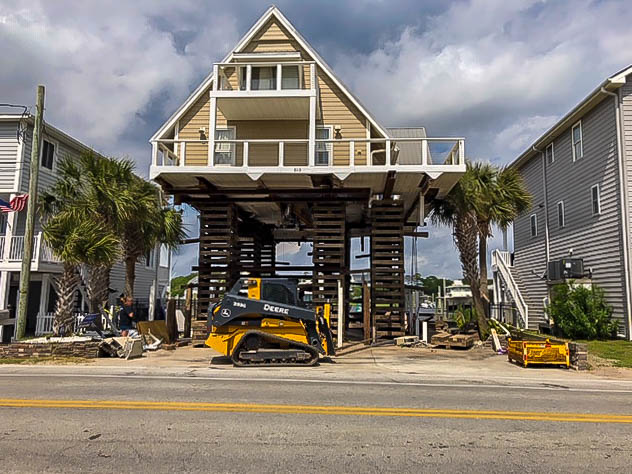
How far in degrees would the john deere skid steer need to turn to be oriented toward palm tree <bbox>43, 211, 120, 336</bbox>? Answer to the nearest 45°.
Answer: approximately 135° to its left

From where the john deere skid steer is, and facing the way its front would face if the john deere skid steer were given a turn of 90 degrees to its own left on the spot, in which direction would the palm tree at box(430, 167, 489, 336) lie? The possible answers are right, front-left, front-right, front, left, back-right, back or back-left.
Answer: front-right

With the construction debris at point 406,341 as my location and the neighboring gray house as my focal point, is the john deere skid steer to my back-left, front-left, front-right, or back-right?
back-right

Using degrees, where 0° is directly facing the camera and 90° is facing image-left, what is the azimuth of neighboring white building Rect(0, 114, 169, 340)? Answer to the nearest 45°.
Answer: approximately 45°

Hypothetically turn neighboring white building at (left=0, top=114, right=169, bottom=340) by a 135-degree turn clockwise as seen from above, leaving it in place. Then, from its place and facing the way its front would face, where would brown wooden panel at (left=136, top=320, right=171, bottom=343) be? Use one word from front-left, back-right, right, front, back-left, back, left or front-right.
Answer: back-right

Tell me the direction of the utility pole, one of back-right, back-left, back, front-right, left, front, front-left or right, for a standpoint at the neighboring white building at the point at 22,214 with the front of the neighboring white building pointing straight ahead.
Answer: front-left

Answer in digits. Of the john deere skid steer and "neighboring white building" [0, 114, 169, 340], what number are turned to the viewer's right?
1

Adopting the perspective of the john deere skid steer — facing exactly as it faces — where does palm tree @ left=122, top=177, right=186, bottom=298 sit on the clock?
The palm tree is roughly at 8 o'clock from the john deere skid steer.

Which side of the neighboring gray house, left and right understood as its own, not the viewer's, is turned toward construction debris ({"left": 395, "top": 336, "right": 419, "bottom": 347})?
right

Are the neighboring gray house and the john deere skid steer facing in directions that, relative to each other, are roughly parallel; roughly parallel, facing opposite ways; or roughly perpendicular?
roughly perpendicular

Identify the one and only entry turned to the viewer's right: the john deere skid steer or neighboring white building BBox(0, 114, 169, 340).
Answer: the john deere skid steer

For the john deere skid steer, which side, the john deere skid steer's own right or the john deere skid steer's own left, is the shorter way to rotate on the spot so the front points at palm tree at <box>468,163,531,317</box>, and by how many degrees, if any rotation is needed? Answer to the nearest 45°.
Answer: approximately 45° to the john deere skid steer's own left

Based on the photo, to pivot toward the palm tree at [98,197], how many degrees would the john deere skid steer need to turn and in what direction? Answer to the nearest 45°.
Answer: approximately 135° to its left
